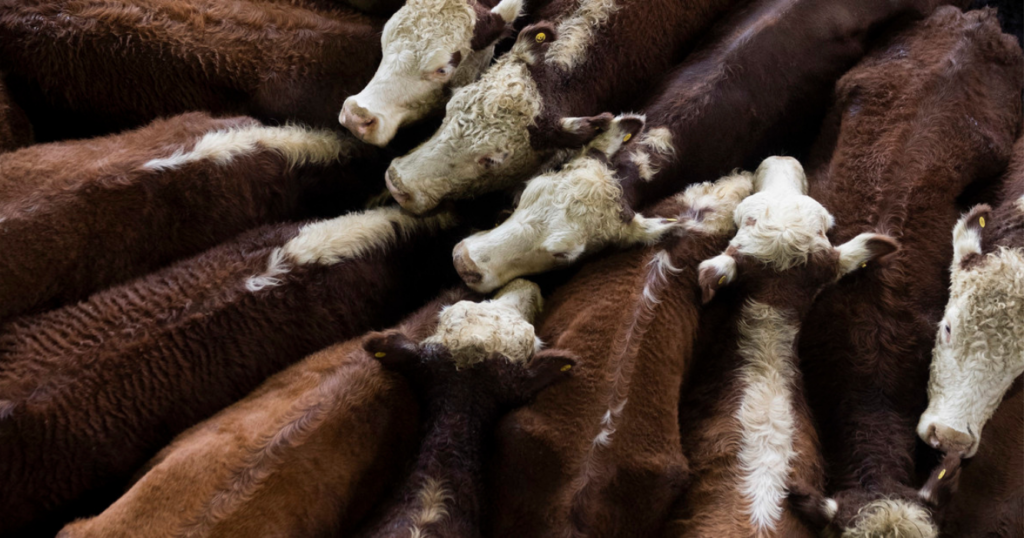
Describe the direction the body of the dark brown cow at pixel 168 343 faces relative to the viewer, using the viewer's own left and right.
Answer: facing away from the viewer and to the right of the viewer

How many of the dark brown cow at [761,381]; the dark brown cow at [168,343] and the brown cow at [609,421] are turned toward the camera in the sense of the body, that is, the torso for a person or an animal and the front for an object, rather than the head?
0

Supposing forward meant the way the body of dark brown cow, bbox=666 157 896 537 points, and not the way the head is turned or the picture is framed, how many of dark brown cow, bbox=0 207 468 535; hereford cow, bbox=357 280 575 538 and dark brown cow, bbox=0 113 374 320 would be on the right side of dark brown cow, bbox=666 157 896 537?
0

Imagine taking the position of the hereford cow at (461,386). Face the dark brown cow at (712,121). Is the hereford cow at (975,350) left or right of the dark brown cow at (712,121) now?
right

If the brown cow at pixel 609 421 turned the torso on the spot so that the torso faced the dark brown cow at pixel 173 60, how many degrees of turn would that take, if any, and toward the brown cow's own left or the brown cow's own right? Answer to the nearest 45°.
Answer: approximately 45° to the brown cow's own left

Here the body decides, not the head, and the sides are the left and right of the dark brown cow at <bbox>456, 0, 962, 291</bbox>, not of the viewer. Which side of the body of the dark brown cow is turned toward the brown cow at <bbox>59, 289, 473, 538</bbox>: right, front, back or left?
front

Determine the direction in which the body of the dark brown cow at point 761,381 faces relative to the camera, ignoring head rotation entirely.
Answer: away from the camera

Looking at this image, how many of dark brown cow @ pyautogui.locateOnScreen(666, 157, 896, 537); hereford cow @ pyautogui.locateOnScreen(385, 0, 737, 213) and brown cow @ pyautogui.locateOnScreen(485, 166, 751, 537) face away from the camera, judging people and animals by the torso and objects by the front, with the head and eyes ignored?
2

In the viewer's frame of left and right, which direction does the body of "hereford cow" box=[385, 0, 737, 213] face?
facing the viewer and to the left of the viewer

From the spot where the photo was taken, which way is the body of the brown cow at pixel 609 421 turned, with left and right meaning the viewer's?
facing away from the viewer

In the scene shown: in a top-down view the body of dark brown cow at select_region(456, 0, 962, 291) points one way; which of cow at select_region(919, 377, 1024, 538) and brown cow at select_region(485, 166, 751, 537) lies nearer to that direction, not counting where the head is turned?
the brown cow

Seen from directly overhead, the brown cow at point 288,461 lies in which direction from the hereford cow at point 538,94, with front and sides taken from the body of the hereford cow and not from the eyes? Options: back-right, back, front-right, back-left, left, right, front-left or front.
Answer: front

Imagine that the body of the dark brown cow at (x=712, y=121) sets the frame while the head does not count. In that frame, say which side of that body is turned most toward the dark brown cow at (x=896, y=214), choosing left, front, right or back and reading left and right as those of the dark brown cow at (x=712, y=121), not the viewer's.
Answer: left

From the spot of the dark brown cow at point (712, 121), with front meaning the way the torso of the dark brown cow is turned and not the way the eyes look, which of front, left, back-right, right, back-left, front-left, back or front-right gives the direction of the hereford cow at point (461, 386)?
front

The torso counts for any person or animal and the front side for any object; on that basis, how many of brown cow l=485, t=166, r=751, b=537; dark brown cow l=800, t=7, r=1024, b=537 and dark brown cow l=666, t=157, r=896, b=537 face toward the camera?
1

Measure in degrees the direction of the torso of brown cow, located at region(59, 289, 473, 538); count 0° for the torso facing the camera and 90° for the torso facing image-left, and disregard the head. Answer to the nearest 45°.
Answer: approximately 225°

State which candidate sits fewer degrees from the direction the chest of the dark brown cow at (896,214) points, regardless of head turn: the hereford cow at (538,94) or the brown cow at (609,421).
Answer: the brown cow
